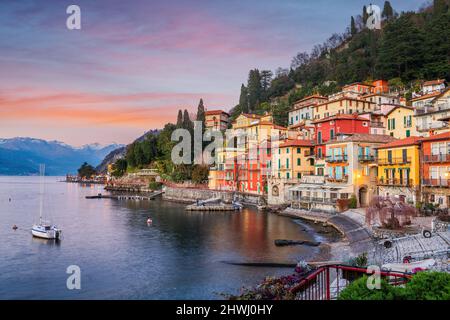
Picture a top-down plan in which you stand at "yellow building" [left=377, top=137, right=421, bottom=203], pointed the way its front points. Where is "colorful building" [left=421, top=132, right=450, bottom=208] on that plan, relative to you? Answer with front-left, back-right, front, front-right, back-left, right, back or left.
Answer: left

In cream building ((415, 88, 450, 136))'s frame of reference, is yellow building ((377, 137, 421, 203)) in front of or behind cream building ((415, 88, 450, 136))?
in front

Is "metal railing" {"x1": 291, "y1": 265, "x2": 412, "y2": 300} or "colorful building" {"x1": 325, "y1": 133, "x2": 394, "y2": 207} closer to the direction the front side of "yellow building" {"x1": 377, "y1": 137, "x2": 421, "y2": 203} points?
the metal railing

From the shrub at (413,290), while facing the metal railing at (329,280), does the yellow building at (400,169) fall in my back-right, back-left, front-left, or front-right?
front-right

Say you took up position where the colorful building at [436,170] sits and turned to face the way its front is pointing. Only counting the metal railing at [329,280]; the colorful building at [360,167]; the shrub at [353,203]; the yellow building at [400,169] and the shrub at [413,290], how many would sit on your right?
3

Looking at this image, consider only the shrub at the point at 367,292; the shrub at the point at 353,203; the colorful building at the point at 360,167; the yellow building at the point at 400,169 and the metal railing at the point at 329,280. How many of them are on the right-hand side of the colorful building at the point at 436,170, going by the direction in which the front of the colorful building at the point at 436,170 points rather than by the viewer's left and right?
3

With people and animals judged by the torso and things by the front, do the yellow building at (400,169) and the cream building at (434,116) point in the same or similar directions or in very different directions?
same or similar directions

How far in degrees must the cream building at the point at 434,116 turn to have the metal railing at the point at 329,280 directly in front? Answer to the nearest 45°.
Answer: approximately 45° to its left

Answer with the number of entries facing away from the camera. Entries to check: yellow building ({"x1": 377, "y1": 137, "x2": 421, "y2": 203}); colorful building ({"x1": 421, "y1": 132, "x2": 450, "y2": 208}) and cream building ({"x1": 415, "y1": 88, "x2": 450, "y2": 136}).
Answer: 0

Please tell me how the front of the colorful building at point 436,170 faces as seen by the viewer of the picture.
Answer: facing the viewer and to the left of the viewer

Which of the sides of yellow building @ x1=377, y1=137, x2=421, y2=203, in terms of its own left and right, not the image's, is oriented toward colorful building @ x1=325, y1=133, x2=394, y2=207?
right

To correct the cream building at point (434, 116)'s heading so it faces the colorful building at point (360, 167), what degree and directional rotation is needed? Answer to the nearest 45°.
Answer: approximately 45° to its right

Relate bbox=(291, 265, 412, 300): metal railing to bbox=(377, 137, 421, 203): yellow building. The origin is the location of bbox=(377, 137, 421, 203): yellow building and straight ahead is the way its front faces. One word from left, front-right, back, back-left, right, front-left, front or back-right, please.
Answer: front-left

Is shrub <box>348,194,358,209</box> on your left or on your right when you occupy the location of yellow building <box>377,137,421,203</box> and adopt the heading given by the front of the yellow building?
on your right

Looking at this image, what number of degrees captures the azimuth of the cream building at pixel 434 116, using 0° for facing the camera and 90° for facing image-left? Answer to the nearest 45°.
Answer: approximately 45°
